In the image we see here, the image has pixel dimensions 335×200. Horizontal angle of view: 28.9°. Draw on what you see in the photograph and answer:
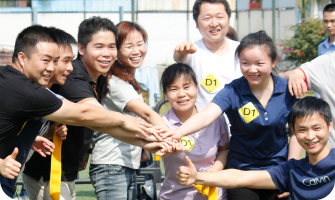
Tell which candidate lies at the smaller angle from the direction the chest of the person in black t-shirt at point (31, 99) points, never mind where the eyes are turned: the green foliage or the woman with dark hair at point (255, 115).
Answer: the woman with dark hair

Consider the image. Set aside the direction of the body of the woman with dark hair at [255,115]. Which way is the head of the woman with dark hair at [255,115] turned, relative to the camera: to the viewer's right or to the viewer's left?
to the viewer's left

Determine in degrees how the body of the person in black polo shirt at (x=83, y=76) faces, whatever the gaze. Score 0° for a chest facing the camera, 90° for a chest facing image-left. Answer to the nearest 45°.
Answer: approximately 315°

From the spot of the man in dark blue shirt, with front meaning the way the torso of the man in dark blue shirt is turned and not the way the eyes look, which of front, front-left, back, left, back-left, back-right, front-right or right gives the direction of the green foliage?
back

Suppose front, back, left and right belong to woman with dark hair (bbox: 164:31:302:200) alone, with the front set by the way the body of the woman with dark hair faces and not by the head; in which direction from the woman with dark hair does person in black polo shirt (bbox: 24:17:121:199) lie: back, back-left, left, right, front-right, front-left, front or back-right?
right

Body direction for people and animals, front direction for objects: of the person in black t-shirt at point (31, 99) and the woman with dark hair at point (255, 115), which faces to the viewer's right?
the person in black t-shirt

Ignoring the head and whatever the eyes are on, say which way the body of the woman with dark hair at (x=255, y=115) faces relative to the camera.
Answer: toward the camera

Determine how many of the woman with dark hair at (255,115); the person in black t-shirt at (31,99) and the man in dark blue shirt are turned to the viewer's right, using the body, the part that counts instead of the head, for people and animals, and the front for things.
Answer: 1

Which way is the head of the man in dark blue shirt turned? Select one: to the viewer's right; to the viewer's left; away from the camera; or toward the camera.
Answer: toward the camera

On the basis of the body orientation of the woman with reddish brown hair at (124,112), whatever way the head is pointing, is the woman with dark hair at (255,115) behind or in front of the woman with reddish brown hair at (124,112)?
in front

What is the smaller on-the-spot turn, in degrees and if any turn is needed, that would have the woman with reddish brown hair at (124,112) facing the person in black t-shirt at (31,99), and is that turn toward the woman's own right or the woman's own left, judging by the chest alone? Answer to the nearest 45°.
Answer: approximately 90° to the woman's own right

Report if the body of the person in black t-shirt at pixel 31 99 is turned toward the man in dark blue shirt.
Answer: yes

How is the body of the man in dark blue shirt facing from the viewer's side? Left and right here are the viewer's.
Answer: facing the viewer

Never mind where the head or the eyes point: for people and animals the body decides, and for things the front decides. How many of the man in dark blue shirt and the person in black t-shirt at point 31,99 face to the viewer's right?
1

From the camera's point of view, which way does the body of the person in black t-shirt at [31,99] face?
to the viewer's right
